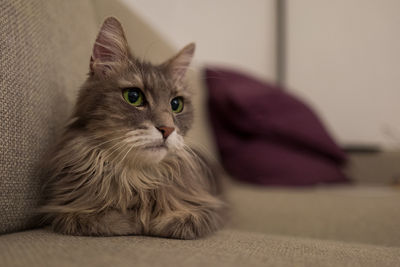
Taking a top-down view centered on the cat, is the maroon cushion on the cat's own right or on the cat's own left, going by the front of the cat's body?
on the cat's own left

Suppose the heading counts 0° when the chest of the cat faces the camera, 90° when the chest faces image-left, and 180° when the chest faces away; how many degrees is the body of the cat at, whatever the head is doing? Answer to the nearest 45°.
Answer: approximately 315°

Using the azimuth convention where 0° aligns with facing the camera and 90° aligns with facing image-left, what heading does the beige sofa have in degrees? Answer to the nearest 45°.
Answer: approximately 270°
